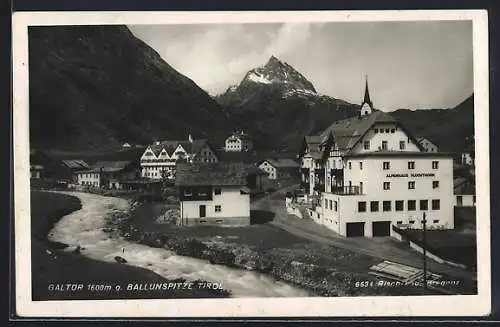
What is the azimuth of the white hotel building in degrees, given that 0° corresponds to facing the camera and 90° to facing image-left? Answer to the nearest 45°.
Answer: approximately 0°
